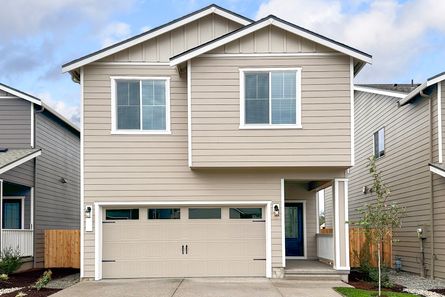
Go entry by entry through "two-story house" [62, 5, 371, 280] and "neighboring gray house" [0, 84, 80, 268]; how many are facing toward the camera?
2

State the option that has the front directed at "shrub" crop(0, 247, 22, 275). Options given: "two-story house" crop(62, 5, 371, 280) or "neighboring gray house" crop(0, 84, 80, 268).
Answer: the neighboring gray house

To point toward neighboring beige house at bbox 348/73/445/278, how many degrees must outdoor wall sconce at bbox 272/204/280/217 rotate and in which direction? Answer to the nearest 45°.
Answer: approximately 135° to its left

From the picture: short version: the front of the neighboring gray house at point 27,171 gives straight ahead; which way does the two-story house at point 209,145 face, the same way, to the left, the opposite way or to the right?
the same way

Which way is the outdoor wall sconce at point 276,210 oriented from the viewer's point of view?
toward the camera

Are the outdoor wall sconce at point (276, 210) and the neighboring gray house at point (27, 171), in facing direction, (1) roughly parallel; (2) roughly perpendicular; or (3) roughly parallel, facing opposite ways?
roughly parallel

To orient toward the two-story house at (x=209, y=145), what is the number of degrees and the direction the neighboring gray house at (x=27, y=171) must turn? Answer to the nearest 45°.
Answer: approximately 45° to its left

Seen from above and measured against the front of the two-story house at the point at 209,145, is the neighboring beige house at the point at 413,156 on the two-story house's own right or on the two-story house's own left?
on the two-story house's own left

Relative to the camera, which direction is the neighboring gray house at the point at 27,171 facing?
toward the camera

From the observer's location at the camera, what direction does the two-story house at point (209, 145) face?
facing the viewer

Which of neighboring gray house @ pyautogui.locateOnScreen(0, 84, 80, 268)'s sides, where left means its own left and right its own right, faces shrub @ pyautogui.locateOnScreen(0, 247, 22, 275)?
front

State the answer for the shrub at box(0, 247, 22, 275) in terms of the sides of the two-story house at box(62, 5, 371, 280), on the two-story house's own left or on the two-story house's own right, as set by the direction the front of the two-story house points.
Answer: on the two-story house's own right

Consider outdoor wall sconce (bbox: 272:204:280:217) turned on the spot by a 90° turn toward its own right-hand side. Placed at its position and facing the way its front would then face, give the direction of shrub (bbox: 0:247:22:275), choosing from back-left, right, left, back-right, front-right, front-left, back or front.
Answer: front

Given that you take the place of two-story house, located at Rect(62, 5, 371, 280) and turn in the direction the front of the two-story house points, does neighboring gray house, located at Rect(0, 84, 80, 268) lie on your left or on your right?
on your right

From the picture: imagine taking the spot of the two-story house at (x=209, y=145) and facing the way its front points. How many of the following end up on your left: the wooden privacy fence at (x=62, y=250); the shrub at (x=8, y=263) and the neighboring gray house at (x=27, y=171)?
0
